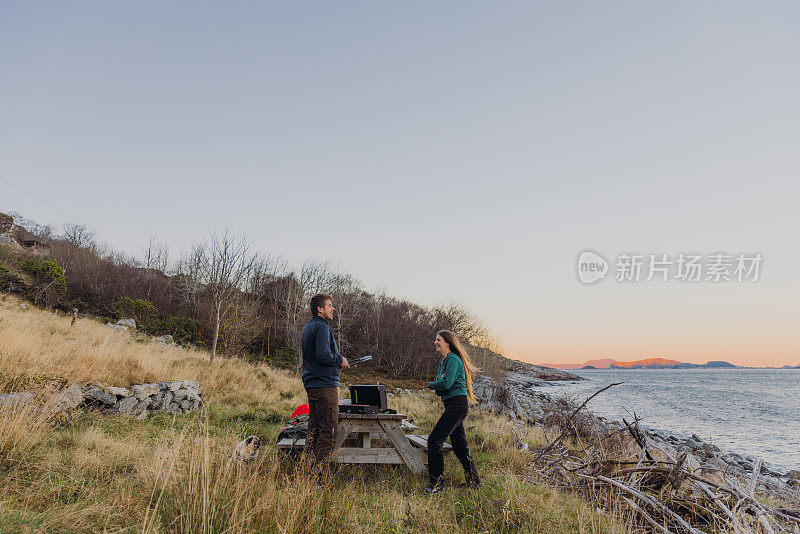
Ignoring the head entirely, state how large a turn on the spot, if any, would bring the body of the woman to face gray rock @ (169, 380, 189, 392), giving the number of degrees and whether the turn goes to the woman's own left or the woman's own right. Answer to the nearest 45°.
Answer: approximately 45° to the woman's own right

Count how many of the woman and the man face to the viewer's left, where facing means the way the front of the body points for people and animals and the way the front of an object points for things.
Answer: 1

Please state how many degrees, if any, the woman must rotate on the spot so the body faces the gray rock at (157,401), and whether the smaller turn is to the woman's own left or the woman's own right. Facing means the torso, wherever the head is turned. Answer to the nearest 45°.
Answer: approximately 45° to the woman's own right

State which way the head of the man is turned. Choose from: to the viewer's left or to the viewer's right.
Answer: to the viewer's right

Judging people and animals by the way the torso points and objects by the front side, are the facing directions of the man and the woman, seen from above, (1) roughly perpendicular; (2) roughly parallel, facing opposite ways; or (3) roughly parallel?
roughly parallel, facing opposite ways

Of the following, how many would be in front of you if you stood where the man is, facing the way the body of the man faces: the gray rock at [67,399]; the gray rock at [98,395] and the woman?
1

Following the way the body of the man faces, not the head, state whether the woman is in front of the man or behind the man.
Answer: in front

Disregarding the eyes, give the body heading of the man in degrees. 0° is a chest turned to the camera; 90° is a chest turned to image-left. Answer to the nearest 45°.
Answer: approximately 270°

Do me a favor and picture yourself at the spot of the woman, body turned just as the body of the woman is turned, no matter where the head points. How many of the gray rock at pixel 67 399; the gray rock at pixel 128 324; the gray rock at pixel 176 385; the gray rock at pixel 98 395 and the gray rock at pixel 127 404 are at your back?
0

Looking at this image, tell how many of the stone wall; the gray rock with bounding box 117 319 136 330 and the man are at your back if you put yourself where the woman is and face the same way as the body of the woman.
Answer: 0

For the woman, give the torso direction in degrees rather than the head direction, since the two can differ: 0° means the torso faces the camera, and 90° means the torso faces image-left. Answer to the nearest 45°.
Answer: approximately 90°

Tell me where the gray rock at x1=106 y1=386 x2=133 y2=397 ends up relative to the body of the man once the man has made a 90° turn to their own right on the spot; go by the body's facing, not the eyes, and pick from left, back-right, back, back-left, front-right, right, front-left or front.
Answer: back-right

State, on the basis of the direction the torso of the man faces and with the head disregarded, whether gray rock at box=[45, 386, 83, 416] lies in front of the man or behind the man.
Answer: behind
